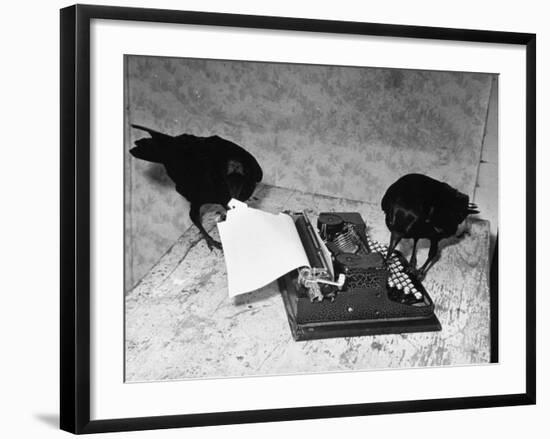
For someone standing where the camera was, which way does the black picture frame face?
facing the viewer and to the right of the viewer
